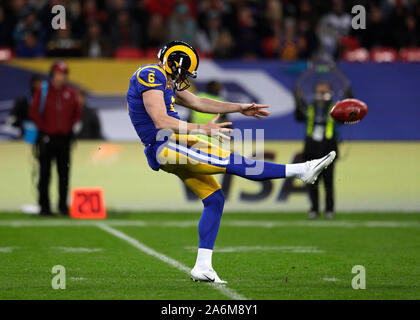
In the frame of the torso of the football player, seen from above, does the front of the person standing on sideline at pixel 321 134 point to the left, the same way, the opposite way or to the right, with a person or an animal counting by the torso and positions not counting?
to the right

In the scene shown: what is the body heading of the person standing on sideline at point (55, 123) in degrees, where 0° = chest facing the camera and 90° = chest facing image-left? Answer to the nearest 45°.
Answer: approximately 0°

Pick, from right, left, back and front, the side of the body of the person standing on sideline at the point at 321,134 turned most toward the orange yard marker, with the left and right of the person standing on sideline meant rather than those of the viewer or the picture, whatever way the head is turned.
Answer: right

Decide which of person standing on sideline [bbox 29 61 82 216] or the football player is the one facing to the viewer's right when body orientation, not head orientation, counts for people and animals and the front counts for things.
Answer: the football player

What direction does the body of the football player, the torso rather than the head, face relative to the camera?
to the viewer's right

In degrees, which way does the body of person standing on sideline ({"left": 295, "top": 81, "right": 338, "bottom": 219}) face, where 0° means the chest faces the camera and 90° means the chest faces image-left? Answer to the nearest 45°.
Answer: approximately 0°

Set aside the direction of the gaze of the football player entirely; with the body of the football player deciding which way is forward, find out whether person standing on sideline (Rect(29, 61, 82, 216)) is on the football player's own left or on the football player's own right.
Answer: on the football player's own left

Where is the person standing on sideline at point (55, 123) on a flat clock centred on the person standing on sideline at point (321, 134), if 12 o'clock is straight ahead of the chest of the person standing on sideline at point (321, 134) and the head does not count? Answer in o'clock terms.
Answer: the person standing on sideline at point (55, 123) is roughly at 3 o'clock from the person standing on sideline at point (321, 134).

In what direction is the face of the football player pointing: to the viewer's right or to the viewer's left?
to the viewer's right
